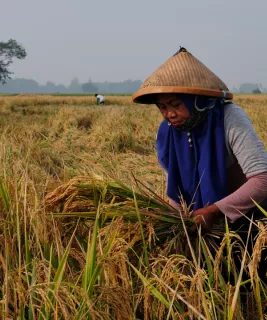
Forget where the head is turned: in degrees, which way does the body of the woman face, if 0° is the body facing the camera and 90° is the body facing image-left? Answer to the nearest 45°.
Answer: approximately 45°
